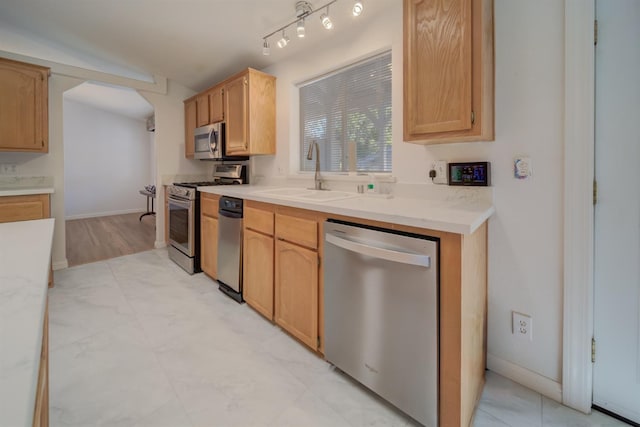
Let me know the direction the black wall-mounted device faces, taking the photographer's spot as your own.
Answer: facing the viewer

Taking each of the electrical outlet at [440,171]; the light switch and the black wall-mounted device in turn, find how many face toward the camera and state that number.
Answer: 3

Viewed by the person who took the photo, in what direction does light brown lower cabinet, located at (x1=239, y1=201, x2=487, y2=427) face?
facing the viewer and to the left of the viewer

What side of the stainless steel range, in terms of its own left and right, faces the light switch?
left

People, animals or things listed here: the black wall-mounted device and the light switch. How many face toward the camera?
2

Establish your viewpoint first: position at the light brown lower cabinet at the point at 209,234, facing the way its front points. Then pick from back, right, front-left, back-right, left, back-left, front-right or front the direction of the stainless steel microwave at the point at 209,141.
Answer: back-right

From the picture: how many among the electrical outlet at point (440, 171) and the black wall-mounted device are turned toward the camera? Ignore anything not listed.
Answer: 2

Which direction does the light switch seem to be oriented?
toward the camera

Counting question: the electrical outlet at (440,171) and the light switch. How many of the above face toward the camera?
2
